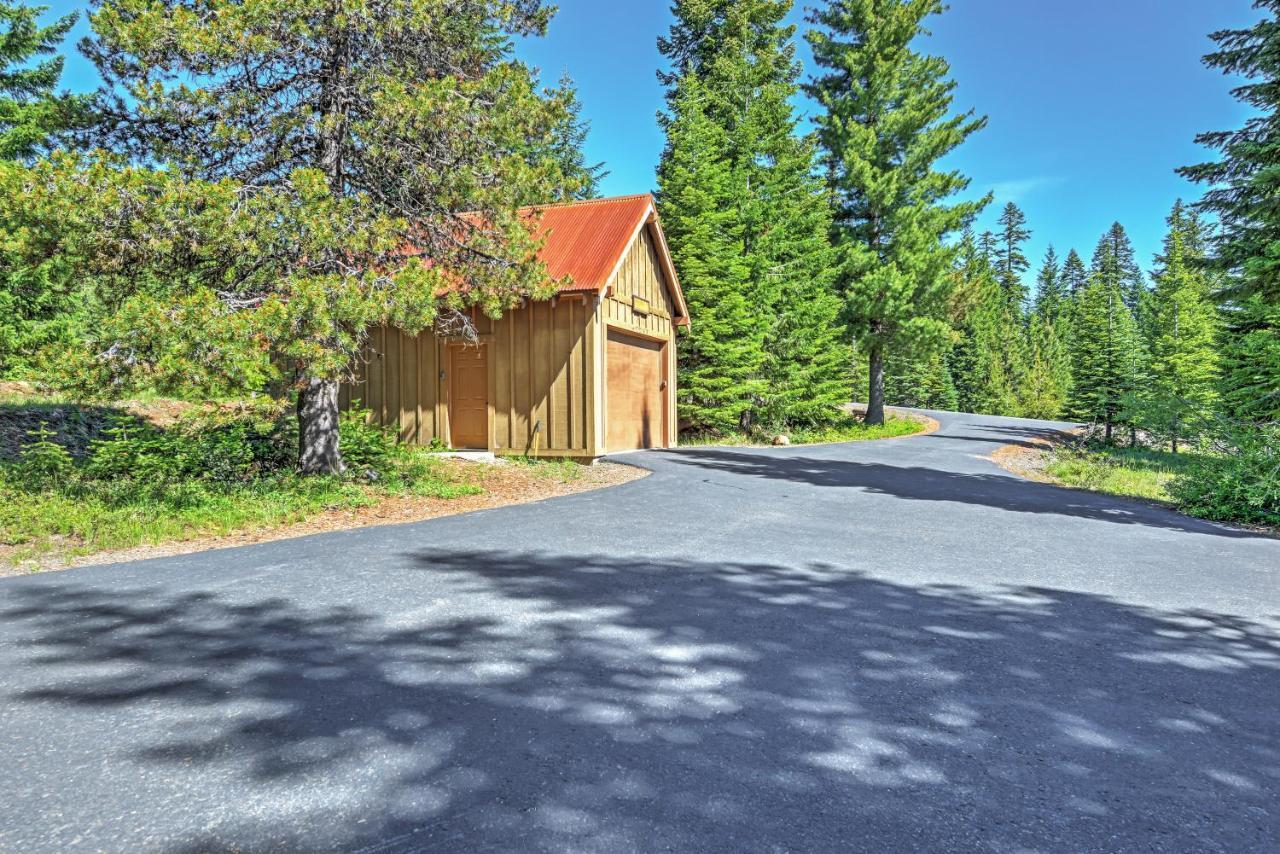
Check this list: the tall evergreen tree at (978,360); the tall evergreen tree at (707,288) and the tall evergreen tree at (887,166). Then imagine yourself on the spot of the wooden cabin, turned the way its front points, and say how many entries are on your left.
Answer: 3

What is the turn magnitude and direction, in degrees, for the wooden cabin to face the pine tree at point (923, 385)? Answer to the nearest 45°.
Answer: approximately 90° to its left

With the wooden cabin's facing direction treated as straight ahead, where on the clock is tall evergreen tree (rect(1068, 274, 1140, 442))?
The tall evergreen tree is roughly at 10 o'clock from the wooden cabin.

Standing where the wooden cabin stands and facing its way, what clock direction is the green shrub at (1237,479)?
The green shrub is roughly at 12 o'clock from the wooden cabin.

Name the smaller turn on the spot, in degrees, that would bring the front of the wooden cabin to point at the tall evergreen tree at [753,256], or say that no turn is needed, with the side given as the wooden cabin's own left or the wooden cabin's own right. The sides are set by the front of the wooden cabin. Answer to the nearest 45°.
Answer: approximately 90° to the wooden cabin's own left

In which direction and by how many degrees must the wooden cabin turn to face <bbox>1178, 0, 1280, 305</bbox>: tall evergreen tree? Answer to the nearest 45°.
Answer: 0° — it already faces it

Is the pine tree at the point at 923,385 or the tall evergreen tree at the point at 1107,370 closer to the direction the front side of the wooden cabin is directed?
the tall evergreen tree

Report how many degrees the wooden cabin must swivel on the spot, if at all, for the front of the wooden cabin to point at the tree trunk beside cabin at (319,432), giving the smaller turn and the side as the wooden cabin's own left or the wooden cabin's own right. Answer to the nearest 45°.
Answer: approximately 90° to the wooden cabin's own right

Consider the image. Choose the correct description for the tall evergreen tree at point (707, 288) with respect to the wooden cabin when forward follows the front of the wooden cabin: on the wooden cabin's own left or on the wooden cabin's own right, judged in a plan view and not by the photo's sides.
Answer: on the wooden cabin's own left

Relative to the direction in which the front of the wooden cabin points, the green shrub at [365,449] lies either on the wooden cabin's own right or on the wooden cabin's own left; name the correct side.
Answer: on the wooden cabin's own right

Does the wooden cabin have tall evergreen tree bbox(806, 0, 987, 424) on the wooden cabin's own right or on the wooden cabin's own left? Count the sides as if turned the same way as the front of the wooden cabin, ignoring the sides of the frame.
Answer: on the wooden cabin's own left

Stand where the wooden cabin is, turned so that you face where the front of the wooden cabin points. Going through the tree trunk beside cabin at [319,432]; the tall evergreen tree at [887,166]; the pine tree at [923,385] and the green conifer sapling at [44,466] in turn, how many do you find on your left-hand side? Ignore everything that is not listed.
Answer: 2

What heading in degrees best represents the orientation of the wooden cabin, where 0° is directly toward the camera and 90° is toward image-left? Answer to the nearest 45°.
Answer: approximately 315°
